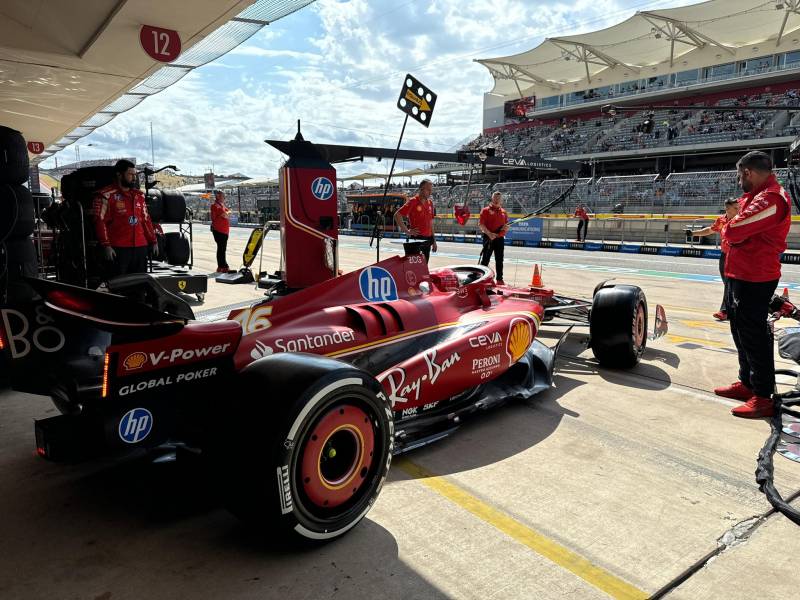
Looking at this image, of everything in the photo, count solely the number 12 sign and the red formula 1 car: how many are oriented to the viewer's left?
0

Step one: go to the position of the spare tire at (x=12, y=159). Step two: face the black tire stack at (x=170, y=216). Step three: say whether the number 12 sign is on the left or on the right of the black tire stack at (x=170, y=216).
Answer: right

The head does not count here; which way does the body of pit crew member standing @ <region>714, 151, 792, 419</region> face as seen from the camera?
to the viewer's left

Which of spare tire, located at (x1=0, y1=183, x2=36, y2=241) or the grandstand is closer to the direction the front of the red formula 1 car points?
the grandstand

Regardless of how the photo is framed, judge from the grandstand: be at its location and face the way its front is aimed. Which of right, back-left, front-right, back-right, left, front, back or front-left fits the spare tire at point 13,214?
front-left

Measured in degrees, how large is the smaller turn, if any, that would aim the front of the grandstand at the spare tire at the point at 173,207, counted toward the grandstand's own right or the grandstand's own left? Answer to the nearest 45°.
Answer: approximately 45° to the grandstand's own left

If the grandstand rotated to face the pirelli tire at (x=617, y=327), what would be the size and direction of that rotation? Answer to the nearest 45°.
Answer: approximately 45° to its left

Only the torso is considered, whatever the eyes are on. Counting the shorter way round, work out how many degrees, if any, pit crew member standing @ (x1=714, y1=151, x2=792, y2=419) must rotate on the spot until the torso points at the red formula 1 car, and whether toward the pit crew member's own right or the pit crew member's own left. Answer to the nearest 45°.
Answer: approximately 45° to the pit crew member's own left

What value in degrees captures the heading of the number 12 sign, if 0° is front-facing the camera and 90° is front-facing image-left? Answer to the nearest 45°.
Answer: approximately 0°

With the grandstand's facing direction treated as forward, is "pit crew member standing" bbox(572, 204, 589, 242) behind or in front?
in front

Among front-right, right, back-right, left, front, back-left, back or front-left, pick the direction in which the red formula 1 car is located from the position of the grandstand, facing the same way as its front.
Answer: front-left

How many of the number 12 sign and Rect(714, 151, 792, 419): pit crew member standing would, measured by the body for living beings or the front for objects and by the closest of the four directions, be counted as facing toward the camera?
1

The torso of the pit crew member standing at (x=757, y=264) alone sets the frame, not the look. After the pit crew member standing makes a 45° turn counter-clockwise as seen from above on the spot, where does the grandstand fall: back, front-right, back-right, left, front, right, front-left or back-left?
back-right

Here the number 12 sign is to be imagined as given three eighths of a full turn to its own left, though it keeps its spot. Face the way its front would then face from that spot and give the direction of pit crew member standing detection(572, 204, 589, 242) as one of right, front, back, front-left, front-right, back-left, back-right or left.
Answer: front

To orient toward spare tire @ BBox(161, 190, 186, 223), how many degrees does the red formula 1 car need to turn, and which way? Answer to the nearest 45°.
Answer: approximately 45° to its left
